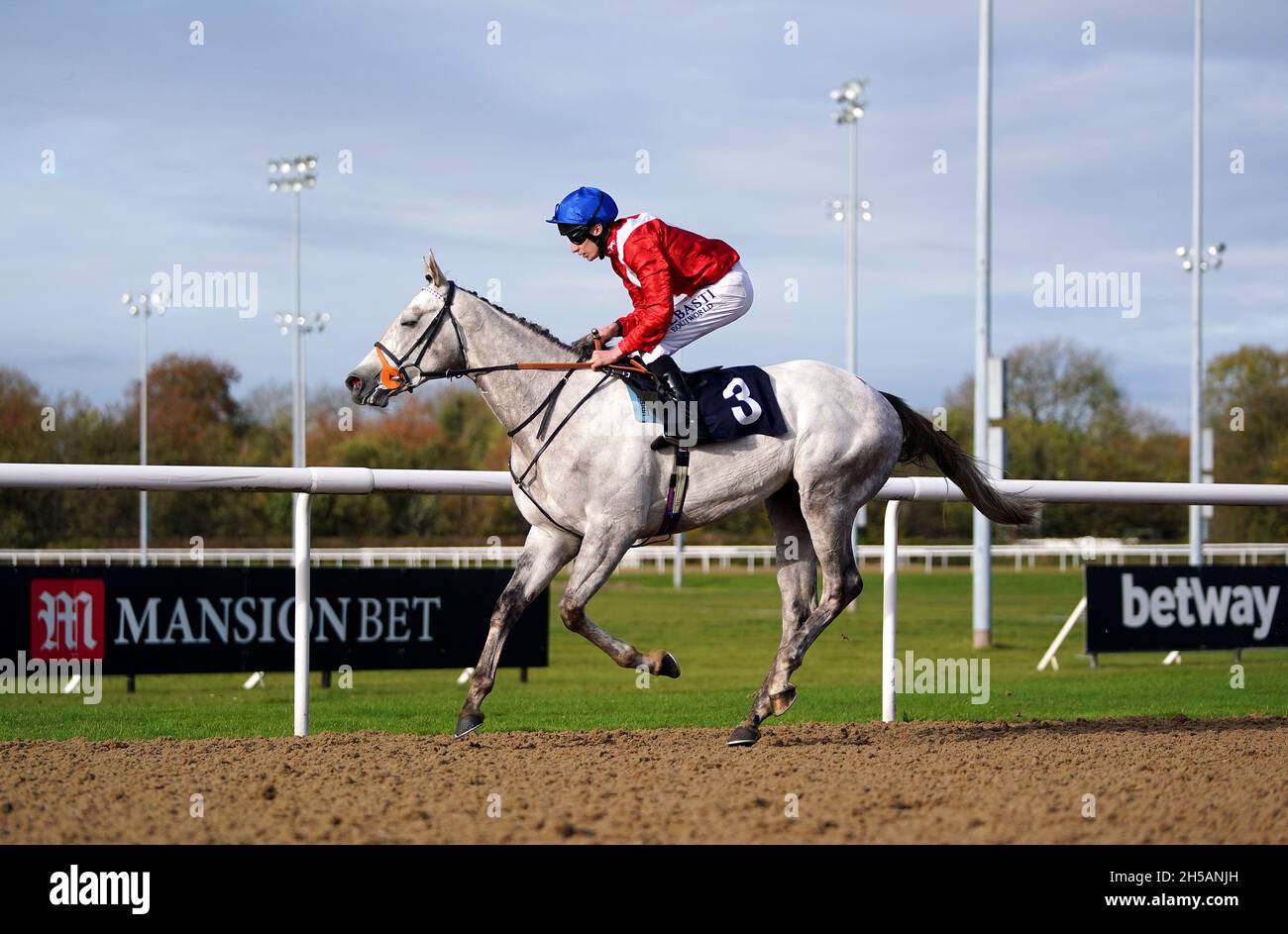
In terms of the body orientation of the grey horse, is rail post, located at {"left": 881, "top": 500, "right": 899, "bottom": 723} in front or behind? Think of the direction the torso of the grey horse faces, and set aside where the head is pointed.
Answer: behind

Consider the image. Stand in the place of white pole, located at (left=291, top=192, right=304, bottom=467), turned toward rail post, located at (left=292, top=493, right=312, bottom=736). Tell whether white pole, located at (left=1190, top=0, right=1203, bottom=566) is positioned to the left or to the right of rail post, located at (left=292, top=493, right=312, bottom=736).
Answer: left

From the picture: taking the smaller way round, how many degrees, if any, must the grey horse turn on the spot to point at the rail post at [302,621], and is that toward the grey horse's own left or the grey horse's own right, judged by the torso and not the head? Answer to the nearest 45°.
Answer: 0° — it already faces it

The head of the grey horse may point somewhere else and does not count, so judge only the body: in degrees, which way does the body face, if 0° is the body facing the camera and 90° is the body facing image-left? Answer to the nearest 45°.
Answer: approximately 90°

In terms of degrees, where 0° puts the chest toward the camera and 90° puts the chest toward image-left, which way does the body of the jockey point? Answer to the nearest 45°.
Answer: approximately 90°

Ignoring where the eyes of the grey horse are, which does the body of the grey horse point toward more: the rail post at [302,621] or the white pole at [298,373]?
the rail post

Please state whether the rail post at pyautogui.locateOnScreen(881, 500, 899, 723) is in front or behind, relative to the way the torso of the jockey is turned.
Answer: behind

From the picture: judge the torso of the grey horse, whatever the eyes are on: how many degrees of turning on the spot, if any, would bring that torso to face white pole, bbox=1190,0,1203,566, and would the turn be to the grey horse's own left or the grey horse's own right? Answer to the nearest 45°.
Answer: approximately 135° to the grey horse's own right

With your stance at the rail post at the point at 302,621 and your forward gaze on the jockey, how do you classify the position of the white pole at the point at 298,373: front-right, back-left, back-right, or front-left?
back-left

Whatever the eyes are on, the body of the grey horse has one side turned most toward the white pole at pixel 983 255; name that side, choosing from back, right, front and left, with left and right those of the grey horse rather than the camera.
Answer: right

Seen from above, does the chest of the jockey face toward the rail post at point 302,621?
yes
